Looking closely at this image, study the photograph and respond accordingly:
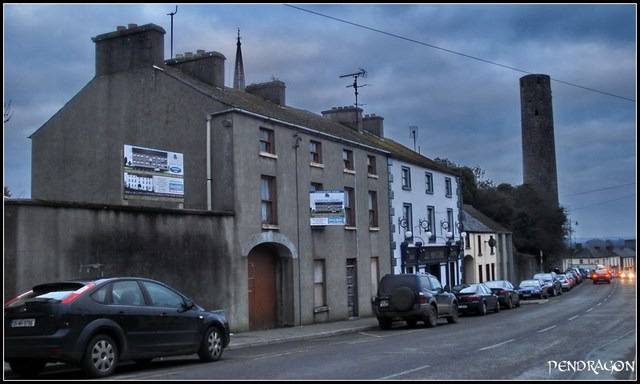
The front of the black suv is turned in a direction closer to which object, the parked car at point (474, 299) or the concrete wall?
the parked car

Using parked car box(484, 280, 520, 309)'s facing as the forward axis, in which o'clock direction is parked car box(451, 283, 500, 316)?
parked car box(451, 283, 500, 316) is roughly at 5 o'clock from parked car box(484, 280, 520, 309).

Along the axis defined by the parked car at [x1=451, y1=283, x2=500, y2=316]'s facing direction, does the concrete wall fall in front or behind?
behind

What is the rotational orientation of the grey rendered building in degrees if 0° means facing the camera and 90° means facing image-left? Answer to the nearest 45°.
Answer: approximately 315°

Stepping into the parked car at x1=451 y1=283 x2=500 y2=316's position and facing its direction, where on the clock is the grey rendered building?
The grey rendered building is roughly at 6 o'clock from the parked car.

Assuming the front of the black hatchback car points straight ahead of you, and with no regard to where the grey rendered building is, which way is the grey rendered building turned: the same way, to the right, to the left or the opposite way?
to the right

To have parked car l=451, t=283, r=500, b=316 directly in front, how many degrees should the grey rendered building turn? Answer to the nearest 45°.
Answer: approximately 45° to its left

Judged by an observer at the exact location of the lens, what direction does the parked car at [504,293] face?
facing away from the viewer and to the right of the viewer

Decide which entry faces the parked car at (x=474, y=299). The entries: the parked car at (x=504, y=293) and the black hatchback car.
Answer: the black hatchback car

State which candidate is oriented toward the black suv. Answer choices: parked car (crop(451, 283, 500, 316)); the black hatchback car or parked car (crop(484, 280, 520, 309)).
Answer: the black hatchback car

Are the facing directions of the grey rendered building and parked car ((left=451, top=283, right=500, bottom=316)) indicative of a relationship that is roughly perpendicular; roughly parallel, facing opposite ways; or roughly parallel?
roughly perpendicular

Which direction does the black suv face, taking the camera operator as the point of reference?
facing away from the viewer and to the right of the viewer

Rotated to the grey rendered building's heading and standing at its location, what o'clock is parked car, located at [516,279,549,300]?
The parked car is roughly at 9 o'clock from the grey rendered building.

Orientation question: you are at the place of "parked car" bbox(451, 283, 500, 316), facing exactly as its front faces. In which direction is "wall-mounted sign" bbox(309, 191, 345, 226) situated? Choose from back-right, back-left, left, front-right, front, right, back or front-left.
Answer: back

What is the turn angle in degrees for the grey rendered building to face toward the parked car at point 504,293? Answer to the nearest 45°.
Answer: approximately 90° to its left

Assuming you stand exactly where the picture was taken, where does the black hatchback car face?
facing away from the viewer and to the right of the viewer
